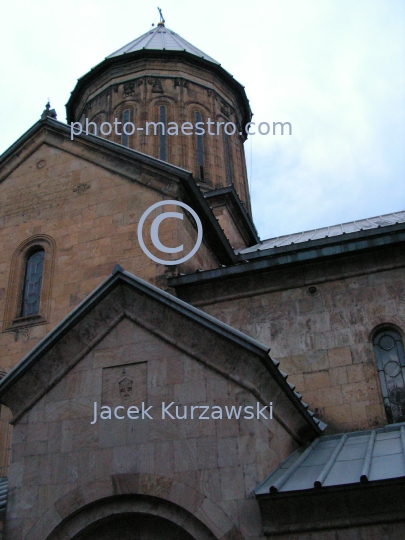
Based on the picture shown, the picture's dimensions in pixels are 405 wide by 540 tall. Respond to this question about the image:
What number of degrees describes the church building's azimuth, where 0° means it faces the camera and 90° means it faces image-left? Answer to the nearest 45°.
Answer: approximately 0°
